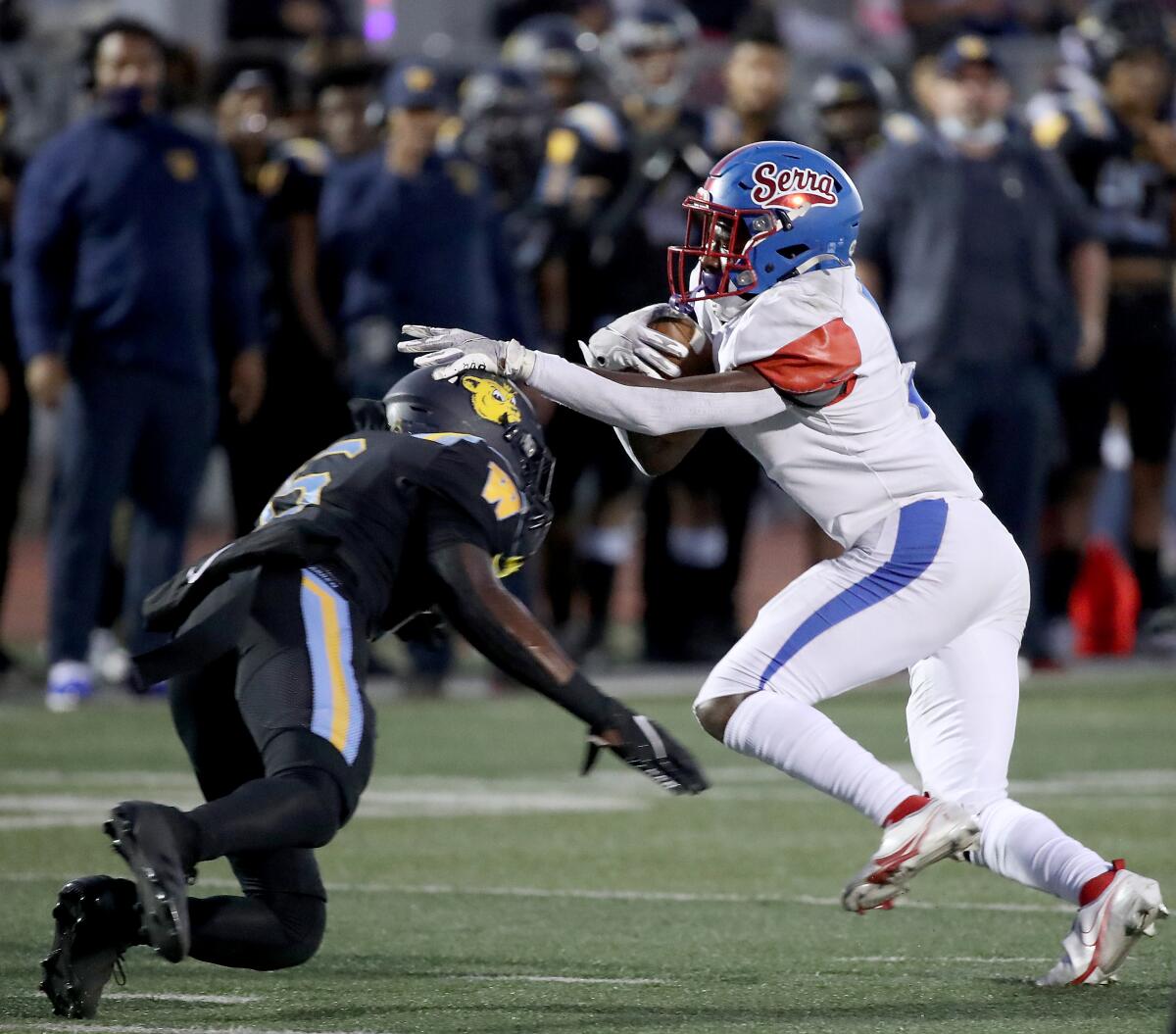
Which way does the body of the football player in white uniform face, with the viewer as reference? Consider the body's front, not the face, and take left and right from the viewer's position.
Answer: facing to the left of the viewer

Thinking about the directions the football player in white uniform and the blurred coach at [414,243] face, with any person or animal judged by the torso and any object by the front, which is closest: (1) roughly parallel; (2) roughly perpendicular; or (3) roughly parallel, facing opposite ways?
roughly perpendicular

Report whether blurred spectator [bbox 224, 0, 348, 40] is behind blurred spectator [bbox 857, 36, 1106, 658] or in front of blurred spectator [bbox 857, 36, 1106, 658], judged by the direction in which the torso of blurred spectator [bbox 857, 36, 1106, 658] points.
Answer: behind

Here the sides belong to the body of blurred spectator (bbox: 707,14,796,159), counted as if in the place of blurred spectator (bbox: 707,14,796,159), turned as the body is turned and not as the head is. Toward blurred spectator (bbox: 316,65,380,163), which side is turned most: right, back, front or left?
right

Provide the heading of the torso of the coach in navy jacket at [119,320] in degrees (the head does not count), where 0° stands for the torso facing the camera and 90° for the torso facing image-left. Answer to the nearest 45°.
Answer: approximately 0°
